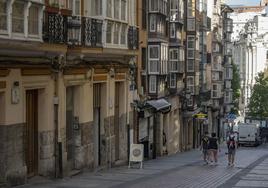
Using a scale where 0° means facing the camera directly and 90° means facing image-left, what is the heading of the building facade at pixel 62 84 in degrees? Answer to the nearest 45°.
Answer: approximately 315°

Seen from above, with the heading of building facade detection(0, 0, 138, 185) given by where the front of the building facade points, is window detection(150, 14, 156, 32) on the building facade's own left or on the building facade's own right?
on the building facade's own left

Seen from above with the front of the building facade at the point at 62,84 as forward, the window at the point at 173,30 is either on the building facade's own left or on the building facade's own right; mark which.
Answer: on the building facade's own left

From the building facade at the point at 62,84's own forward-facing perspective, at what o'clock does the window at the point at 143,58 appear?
The window is roughly at 8 o'clock from the building facade.
